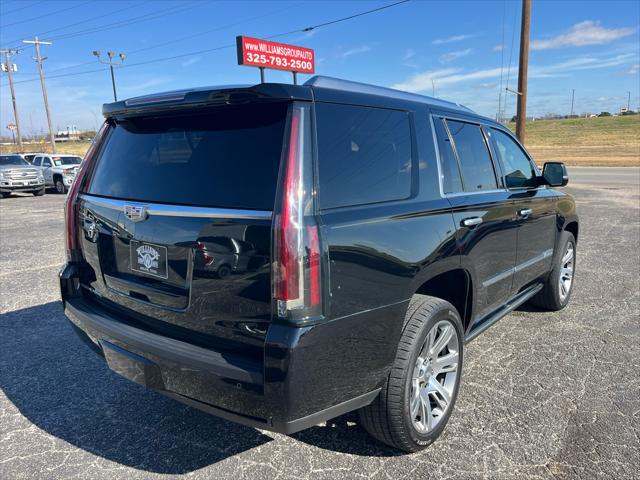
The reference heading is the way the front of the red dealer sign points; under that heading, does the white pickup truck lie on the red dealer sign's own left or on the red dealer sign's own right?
on the red dealer sign's own right

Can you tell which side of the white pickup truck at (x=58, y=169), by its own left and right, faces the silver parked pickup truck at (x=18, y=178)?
right

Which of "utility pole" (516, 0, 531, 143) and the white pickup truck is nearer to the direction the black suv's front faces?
the utility pole

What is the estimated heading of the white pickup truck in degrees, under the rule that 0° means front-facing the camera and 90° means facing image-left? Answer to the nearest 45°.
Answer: approximately 315°

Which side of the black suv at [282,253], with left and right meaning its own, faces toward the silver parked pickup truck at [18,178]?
left

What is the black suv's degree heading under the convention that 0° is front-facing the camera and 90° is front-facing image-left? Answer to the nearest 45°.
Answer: approximately 225°
